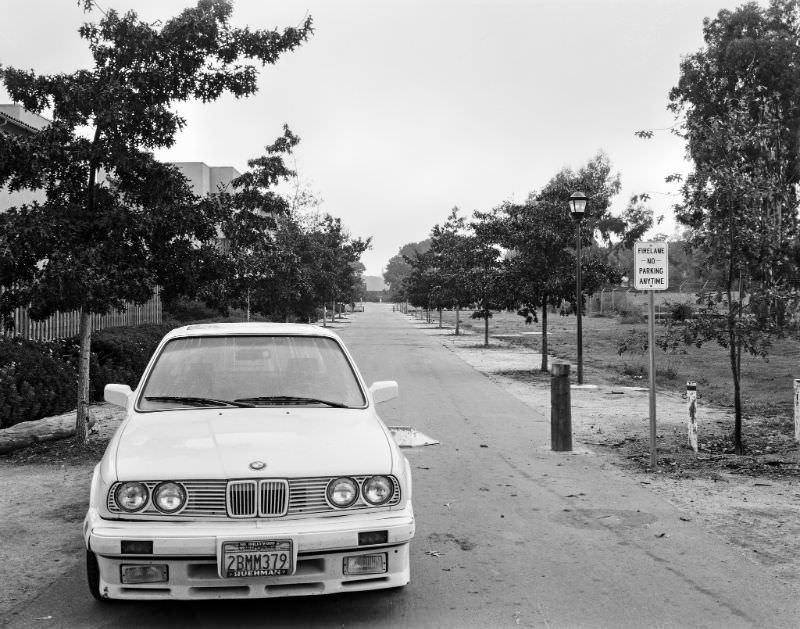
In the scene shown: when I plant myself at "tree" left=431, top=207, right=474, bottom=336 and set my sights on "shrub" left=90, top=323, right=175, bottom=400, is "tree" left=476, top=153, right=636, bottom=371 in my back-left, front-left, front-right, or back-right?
front-left

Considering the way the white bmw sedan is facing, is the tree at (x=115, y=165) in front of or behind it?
behind

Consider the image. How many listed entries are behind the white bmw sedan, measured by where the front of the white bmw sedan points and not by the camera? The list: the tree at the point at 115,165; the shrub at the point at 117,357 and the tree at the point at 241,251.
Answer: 3

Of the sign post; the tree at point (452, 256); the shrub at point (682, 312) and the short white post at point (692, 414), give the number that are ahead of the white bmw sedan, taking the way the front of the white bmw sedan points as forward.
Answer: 0

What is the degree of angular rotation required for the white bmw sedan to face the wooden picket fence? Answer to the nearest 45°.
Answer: approximately 180°

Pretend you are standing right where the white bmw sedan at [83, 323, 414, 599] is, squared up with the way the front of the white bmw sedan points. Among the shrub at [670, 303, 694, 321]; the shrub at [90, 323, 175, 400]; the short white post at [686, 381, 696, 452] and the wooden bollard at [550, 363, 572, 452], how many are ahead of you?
0

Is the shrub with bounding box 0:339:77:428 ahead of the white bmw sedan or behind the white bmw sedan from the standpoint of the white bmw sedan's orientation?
behind

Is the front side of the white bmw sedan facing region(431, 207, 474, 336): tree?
no

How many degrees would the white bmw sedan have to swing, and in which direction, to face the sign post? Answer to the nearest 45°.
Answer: approximately 135° to its left

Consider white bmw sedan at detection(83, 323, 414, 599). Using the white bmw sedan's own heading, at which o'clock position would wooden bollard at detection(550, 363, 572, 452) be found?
The wooden bollard is roughly at 7 o'clock from the white bmw sedan.

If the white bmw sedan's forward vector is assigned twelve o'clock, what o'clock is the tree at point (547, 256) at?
The tree is roughly at 7 o'clock from the white bmw sedan.

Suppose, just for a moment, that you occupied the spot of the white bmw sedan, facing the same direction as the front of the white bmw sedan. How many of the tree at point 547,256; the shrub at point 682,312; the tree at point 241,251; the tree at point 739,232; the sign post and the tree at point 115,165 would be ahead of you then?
0

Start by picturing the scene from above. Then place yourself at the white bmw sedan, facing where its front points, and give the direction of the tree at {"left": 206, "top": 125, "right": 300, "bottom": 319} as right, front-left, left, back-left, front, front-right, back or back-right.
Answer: back

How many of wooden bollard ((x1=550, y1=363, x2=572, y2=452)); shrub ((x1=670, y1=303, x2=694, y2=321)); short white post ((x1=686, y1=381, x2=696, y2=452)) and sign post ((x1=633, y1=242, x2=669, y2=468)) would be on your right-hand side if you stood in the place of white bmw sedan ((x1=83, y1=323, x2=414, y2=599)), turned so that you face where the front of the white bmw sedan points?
0

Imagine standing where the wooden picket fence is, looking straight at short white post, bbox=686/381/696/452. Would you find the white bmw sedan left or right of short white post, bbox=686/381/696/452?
right

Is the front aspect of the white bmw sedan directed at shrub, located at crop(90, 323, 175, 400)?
no

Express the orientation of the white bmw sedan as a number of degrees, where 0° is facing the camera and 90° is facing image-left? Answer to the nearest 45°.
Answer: approximately 0°

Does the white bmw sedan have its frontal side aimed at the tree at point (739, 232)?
no

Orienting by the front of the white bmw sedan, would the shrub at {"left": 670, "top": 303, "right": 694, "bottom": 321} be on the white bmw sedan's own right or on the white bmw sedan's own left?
on the white bmw sedan's own left
